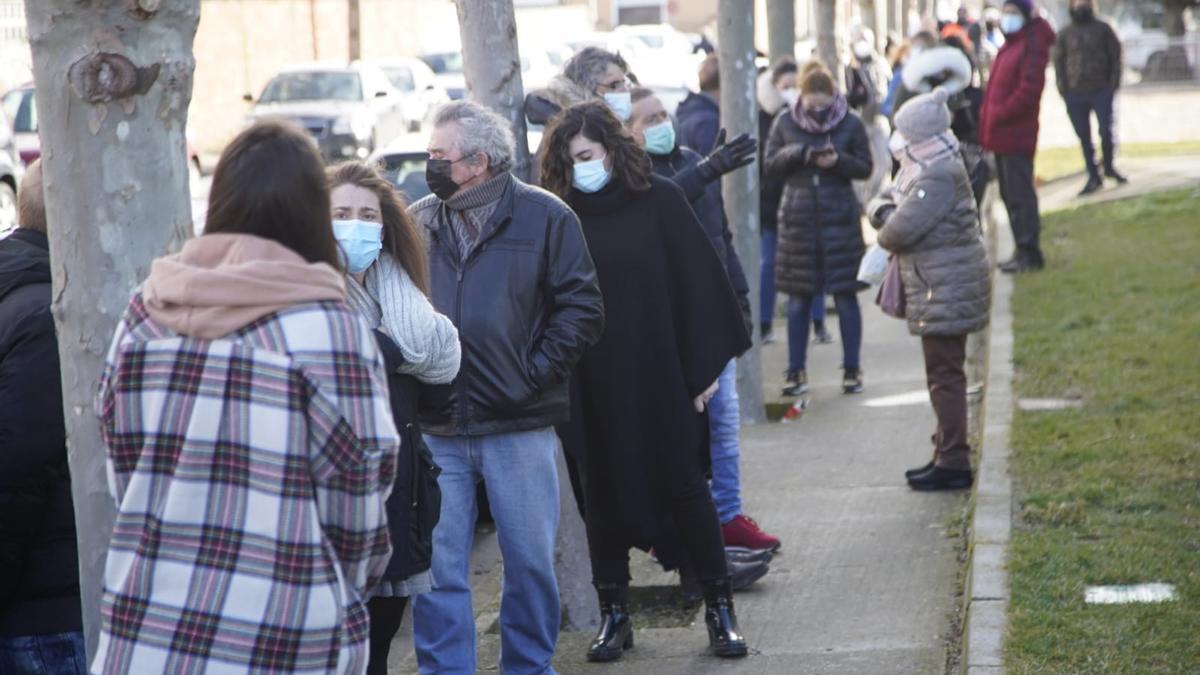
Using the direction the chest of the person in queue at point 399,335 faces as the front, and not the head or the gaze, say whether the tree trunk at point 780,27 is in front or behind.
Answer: behind

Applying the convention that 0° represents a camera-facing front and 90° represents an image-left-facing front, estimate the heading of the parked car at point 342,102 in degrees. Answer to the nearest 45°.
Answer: approximately 45°

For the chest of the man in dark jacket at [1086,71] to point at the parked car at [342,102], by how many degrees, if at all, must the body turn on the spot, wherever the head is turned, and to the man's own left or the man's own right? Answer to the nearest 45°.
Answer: approximately 135° to the man's own right

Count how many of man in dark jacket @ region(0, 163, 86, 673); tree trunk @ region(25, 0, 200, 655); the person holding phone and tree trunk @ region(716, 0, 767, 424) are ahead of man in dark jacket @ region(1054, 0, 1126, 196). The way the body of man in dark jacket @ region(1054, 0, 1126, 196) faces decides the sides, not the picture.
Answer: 4

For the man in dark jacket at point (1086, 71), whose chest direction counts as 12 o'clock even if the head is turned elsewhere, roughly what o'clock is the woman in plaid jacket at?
The woman in plaid jacket is roughly at 12 o'clock from the man in dark jacket.

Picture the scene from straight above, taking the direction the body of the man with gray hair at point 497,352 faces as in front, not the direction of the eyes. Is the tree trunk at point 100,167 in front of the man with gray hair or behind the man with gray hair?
in front

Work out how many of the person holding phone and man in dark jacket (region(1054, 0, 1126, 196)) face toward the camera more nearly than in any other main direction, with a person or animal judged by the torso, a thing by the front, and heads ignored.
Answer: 2

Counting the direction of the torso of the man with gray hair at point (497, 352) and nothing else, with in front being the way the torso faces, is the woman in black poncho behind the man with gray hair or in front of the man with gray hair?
behind

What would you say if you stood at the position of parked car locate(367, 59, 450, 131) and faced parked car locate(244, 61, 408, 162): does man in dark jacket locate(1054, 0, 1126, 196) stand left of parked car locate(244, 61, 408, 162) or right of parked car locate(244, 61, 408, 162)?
left

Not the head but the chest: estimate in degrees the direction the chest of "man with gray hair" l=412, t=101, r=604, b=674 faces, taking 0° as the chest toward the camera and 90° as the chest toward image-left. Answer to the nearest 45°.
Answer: approximately 45°

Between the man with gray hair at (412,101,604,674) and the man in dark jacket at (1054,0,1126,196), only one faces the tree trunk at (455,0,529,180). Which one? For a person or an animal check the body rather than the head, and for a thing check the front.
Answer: the man in dark jacket

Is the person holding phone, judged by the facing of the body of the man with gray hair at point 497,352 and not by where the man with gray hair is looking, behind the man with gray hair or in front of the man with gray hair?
behind
